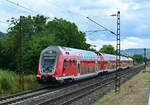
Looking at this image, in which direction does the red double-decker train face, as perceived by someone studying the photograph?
facing the viewer and to the left of the viewer
